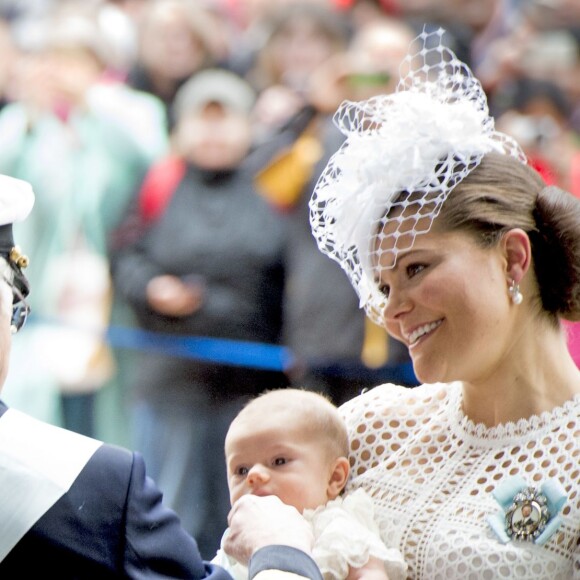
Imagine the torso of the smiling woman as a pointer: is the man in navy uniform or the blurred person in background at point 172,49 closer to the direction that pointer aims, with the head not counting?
the man in navy uniform

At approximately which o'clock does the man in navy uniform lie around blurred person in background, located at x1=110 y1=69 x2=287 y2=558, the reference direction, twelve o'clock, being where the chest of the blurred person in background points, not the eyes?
The man in navy uniform is roughly at 12 o'clock from the blurred person in background.

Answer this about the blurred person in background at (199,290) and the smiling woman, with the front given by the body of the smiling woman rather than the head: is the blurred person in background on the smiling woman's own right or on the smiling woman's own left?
on the smiling woman's own right

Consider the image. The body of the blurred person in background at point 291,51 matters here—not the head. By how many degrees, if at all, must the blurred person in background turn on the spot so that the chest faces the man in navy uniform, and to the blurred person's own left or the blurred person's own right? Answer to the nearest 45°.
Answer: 0° — they already face them

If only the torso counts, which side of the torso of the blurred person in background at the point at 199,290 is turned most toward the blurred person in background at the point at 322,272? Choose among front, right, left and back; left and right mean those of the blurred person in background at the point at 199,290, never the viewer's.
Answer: left

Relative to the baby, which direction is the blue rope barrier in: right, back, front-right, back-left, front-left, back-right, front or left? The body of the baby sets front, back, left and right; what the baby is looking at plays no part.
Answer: back-right

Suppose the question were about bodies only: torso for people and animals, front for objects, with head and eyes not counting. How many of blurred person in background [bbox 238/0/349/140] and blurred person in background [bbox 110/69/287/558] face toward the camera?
2

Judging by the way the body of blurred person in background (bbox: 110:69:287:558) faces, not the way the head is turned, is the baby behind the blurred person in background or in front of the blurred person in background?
in front

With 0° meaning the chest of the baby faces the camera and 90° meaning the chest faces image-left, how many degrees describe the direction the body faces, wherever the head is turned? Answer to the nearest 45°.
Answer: approximately 45°

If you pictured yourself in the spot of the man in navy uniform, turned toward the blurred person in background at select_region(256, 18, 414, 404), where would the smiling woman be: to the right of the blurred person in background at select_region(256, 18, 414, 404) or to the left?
right
